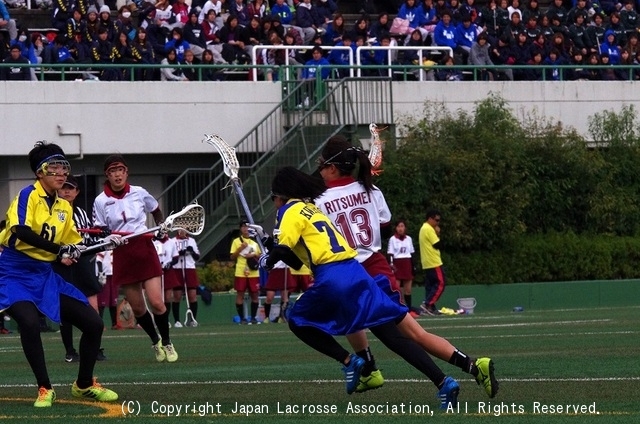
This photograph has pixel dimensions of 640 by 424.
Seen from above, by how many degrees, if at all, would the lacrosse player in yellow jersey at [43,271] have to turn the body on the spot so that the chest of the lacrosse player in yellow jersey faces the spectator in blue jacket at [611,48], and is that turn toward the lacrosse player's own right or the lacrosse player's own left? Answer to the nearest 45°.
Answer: approximately 90° to the lacrosse player's own left

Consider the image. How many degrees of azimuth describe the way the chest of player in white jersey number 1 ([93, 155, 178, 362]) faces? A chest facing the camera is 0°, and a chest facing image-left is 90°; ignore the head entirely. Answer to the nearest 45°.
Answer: approximately 0°

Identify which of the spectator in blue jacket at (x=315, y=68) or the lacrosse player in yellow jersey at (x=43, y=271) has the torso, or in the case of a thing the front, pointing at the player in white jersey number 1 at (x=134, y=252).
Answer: the spectator in blue jacket

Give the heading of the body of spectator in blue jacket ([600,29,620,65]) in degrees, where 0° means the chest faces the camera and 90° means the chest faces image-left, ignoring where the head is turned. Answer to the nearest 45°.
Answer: approximately 0°

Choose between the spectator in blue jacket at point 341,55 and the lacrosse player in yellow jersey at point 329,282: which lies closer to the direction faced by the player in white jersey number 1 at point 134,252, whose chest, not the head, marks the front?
the lacrosse player in yellow jersey

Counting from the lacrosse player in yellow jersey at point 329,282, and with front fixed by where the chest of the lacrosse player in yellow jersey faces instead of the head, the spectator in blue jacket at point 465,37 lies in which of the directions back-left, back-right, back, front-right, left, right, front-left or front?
front-right
